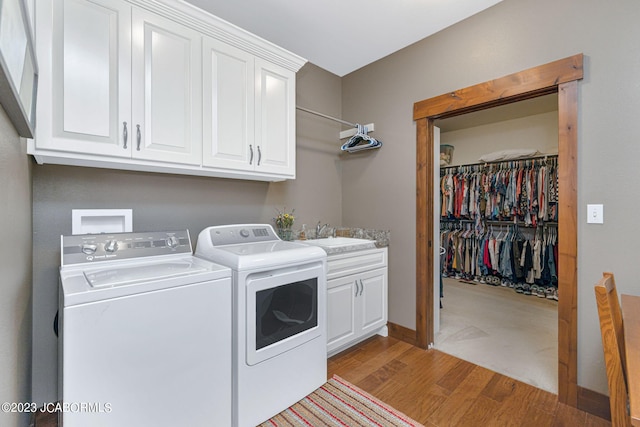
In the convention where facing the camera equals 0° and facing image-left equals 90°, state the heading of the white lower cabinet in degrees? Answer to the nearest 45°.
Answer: approximately 315°

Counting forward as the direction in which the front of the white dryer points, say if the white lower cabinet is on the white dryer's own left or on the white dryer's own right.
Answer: on the white dryer's own left

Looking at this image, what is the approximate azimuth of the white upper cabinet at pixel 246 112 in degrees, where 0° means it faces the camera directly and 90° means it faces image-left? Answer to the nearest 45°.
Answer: approximately 315°

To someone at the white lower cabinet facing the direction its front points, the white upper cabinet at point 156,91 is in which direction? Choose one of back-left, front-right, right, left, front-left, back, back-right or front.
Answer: right

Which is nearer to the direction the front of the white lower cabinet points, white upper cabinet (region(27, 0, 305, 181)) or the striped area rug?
the striped area rug

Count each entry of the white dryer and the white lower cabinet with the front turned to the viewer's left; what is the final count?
0

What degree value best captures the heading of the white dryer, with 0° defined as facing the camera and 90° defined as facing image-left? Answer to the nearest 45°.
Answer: approximately 315°

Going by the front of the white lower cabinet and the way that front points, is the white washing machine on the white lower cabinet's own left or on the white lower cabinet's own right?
on the white lower cabinet's own right
